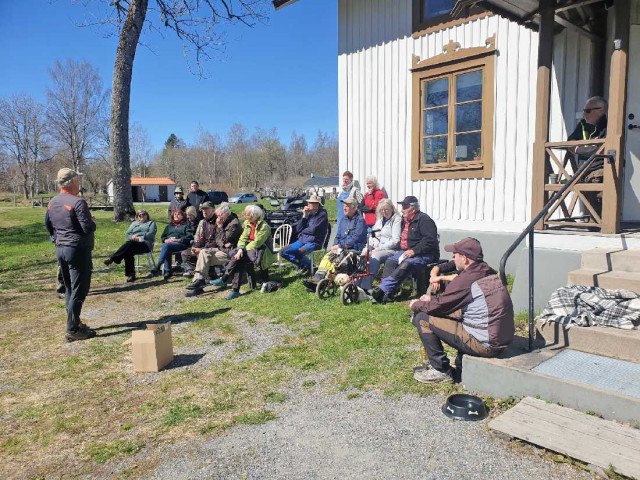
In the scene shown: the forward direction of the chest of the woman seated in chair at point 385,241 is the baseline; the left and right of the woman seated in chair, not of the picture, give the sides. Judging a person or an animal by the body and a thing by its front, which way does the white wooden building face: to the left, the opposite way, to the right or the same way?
the same way

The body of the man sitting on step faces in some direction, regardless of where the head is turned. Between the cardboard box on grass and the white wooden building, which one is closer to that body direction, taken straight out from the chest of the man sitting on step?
the cardboard box on grass

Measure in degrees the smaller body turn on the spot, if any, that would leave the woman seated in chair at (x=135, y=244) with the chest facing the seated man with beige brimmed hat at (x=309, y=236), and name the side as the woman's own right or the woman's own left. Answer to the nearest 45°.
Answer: approximately 90° to the woman's own left

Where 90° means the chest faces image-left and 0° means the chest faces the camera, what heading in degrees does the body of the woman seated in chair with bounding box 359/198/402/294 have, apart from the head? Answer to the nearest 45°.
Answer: approximately 45°

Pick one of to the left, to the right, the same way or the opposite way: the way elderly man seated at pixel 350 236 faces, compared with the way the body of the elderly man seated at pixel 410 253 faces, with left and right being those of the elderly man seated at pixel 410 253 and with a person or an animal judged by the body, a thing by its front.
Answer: the same way

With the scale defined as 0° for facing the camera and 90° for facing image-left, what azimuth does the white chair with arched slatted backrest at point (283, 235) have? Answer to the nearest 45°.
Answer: approximately 45°

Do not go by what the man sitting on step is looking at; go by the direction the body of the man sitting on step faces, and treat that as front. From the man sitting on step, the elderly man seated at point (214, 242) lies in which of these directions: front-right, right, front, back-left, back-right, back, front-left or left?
front-right

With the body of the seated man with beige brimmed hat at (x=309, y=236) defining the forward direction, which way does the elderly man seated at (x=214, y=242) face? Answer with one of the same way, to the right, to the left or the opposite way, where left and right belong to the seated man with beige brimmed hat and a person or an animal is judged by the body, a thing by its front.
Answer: the same way

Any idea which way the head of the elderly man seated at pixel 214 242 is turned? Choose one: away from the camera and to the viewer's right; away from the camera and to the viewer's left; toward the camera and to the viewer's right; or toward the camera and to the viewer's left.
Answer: toward the camera and to the viewer's left

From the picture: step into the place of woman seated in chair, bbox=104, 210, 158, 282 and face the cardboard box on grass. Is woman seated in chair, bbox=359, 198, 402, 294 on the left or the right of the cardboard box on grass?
left

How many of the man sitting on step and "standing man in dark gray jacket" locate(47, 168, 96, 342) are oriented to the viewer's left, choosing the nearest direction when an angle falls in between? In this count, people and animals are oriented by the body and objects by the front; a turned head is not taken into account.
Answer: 1

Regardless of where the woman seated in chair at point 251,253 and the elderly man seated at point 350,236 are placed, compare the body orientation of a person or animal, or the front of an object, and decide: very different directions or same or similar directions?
same or similar directions

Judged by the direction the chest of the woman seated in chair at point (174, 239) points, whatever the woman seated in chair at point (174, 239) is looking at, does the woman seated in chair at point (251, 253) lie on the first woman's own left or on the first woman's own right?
on the first woman's own left

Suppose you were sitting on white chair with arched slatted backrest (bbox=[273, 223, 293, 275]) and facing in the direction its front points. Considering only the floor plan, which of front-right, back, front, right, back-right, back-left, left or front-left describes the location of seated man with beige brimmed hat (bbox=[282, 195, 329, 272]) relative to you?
left

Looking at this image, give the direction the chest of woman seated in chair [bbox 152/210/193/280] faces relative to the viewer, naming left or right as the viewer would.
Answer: facing the viewer and to the left of the viewer

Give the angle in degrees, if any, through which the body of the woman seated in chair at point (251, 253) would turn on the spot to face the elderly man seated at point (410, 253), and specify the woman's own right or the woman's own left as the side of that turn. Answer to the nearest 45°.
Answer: approximately 90° to the woman's own left
